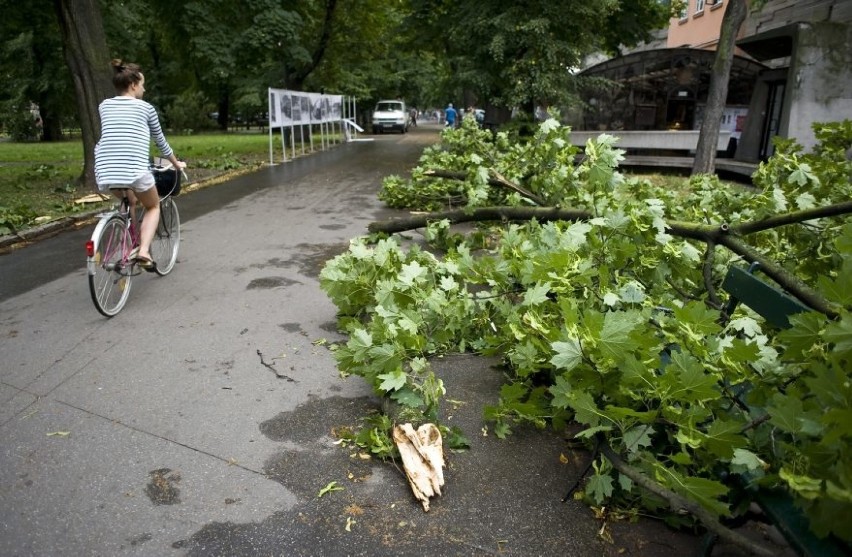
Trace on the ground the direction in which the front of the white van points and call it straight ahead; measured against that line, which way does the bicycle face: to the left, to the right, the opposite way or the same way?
the opposite way

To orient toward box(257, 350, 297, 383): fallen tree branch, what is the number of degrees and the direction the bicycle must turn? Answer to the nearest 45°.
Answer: approximately 90° to its right

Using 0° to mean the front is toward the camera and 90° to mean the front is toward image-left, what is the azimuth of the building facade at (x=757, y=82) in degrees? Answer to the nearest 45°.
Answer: approximately 45°

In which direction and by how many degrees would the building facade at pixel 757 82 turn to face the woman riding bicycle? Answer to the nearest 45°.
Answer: approximately 45° to its left

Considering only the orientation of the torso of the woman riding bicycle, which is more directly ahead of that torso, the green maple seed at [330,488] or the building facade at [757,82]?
the building facade

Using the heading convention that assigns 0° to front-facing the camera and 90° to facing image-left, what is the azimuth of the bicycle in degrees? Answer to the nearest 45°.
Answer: approximately 225°

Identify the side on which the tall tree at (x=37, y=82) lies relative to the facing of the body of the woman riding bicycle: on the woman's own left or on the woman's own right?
on the woman's own left

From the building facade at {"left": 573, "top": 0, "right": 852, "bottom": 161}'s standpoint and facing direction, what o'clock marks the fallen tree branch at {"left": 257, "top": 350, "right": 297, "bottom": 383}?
The fallen tree branch is roughly at 11 o'clock from the building facade.

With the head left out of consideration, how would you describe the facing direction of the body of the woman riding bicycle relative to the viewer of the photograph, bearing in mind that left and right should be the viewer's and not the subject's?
facing away from the viewer and to the right of the viewer

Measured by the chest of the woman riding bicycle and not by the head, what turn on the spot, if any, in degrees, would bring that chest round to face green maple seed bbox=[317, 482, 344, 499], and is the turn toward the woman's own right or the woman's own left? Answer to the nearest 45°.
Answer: approximately 135° to the woman's own right
